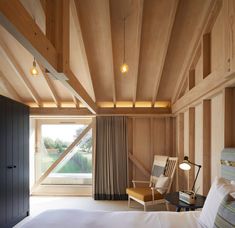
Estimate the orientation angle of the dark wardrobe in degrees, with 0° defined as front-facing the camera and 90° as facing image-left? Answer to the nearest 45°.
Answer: approximately 315°

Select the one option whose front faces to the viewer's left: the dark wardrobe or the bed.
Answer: the bed

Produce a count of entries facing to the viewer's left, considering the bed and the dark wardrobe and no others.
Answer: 1

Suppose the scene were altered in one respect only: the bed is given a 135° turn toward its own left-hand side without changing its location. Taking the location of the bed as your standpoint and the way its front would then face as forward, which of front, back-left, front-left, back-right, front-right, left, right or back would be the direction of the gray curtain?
back-left

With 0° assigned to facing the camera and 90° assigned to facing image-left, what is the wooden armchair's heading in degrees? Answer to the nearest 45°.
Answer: approximately 45°

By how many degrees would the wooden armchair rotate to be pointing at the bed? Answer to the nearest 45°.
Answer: approximately 45° to its left

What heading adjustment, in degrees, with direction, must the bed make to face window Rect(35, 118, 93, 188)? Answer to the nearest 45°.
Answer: approximately 90° to its right

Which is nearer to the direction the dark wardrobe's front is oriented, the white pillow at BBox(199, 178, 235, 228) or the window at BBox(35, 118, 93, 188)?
the white pillow

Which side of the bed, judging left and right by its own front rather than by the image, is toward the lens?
left

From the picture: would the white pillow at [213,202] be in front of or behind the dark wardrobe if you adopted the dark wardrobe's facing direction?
in front

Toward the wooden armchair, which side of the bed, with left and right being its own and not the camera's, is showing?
right
